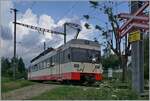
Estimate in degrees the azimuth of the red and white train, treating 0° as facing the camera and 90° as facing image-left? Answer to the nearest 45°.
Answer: approximately 315°

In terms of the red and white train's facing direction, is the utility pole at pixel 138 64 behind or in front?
in front
